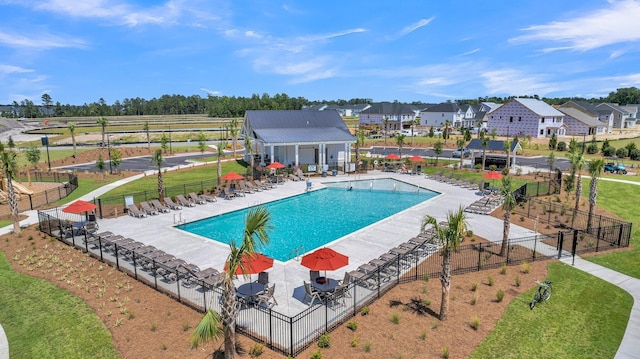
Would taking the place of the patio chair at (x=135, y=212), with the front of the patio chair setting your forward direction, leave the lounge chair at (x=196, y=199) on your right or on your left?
on your left

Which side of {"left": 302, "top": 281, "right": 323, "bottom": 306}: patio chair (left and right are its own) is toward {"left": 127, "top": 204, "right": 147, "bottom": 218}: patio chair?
left

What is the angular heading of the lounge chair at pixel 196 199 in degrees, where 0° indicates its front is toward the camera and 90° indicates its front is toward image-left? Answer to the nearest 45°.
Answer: approximately 315°

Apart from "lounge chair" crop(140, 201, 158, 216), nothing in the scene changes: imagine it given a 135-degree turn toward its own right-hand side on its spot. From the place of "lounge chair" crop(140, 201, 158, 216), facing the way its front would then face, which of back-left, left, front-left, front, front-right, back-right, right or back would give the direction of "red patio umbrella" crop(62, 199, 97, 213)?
front-left

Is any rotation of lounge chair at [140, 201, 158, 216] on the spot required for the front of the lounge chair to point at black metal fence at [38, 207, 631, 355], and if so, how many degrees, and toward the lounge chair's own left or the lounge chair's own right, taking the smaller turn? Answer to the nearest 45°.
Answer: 0° — it already faces it

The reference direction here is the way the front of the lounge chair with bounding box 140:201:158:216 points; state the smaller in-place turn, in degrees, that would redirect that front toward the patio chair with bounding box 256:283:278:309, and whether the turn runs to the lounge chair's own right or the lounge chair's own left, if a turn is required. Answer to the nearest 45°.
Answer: approximately 45° to the lounge chair's own right

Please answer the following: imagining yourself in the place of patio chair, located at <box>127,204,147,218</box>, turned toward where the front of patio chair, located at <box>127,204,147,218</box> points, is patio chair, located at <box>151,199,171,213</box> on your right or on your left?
on your left

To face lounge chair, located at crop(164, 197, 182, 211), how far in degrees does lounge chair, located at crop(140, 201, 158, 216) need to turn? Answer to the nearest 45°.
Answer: approximately 90° to its left
